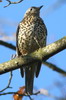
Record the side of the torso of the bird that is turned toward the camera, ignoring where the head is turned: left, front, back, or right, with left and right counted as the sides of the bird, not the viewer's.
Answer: front
